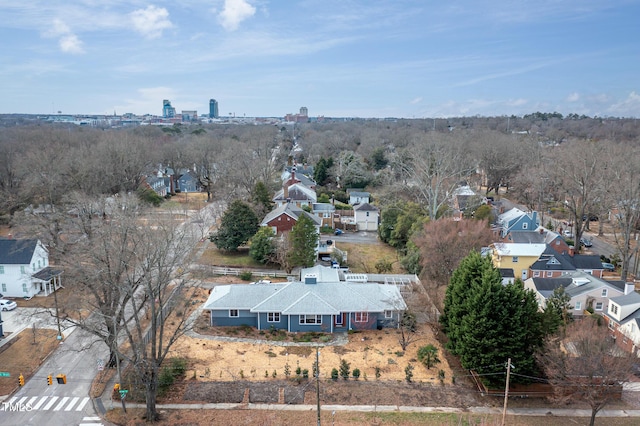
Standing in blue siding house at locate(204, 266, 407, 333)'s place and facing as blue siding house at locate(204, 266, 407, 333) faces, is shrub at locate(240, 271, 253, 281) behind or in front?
behind

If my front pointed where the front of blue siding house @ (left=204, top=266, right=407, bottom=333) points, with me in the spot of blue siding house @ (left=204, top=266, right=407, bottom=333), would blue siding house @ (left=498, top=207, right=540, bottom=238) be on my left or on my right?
on my left

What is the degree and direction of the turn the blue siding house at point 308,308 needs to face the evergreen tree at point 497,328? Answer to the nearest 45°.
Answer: approximately 45° to its left

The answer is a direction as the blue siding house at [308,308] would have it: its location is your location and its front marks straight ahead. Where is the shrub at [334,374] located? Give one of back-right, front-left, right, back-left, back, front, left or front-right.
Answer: front

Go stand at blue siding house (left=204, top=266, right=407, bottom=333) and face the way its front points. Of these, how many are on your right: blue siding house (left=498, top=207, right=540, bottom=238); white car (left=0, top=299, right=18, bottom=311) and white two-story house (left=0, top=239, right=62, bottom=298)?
2

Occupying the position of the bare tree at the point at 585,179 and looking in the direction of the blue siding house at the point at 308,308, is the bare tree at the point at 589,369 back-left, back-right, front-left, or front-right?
front-left

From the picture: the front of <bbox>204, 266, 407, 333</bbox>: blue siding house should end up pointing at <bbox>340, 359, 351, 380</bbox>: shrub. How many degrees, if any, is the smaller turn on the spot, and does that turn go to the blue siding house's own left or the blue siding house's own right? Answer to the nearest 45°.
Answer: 0° — it already faces it

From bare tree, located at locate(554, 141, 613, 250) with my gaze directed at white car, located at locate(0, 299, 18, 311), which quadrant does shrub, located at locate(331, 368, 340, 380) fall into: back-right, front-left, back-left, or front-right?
front-left

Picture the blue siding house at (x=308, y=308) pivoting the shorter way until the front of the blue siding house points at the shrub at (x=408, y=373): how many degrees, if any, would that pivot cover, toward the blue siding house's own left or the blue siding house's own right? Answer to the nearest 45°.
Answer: approximately 45° to the blue siding house's own left

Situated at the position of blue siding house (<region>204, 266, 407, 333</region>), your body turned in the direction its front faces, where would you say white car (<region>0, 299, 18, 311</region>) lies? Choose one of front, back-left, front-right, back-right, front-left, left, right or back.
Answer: right

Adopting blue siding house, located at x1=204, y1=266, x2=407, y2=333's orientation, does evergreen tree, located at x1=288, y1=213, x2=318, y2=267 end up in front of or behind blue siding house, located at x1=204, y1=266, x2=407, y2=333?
behind

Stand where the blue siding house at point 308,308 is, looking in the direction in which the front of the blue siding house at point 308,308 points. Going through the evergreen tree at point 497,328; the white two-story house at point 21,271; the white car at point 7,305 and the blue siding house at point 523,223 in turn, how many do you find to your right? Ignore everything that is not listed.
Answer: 2

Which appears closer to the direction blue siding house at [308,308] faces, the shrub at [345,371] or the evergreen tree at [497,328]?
the shrub

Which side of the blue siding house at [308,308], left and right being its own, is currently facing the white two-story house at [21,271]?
right

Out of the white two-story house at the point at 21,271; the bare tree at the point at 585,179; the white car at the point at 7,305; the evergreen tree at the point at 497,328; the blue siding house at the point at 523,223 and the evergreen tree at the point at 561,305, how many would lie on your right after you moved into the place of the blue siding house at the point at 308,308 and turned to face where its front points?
2

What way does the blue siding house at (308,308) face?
toward the camera
